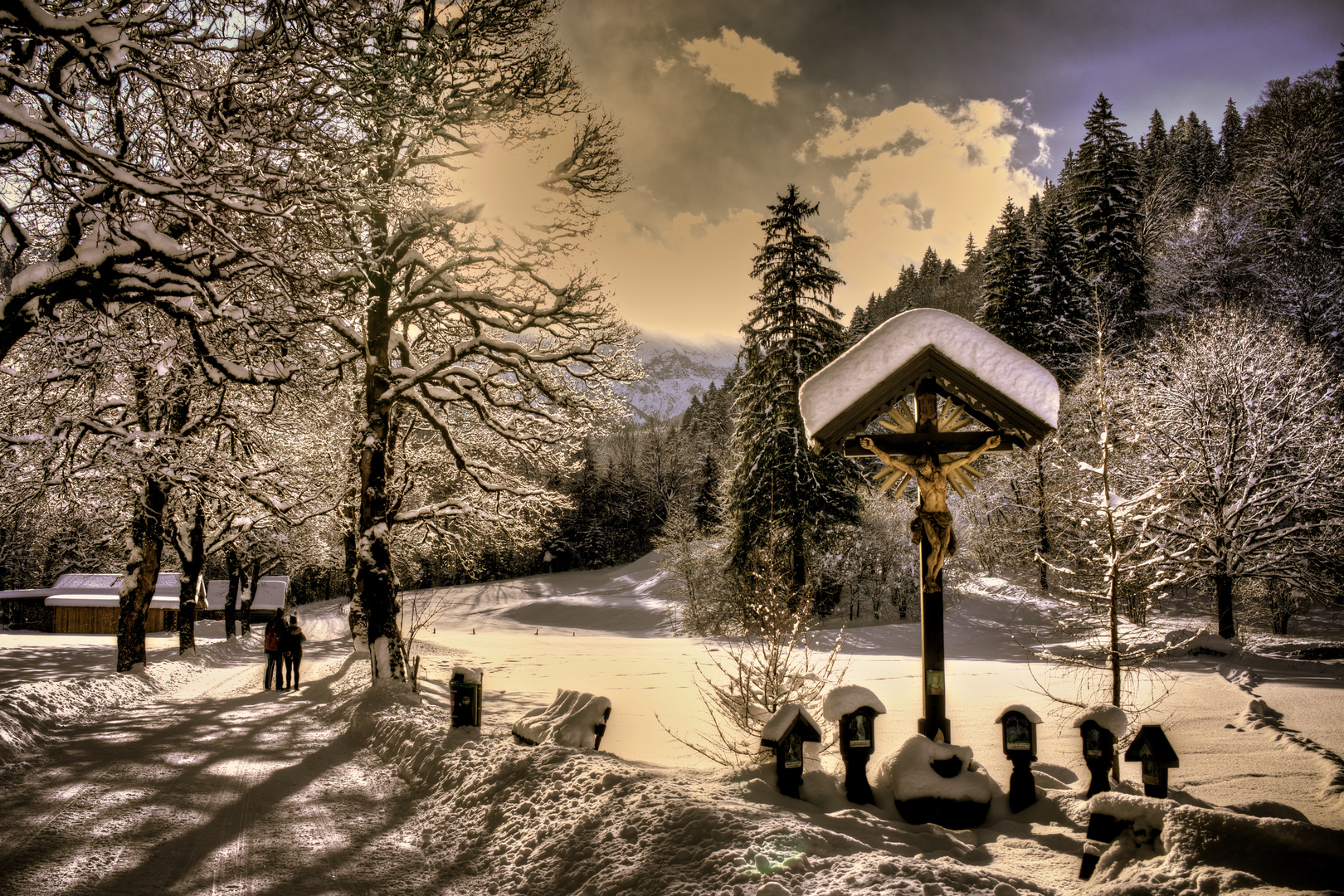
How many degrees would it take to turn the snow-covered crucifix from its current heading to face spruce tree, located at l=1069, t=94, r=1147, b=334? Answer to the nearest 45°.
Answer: approximately 180°

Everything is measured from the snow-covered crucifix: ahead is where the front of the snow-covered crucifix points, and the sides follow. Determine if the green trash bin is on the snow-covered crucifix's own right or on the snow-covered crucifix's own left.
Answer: on the snow-covered crucifix's own right

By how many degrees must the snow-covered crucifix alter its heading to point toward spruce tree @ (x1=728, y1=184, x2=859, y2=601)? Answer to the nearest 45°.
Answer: approximately 180°

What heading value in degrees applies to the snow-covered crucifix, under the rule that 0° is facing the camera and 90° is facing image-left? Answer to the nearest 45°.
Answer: approximately 0°

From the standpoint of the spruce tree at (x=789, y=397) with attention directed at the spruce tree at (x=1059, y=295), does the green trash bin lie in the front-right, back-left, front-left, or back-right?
back-right
